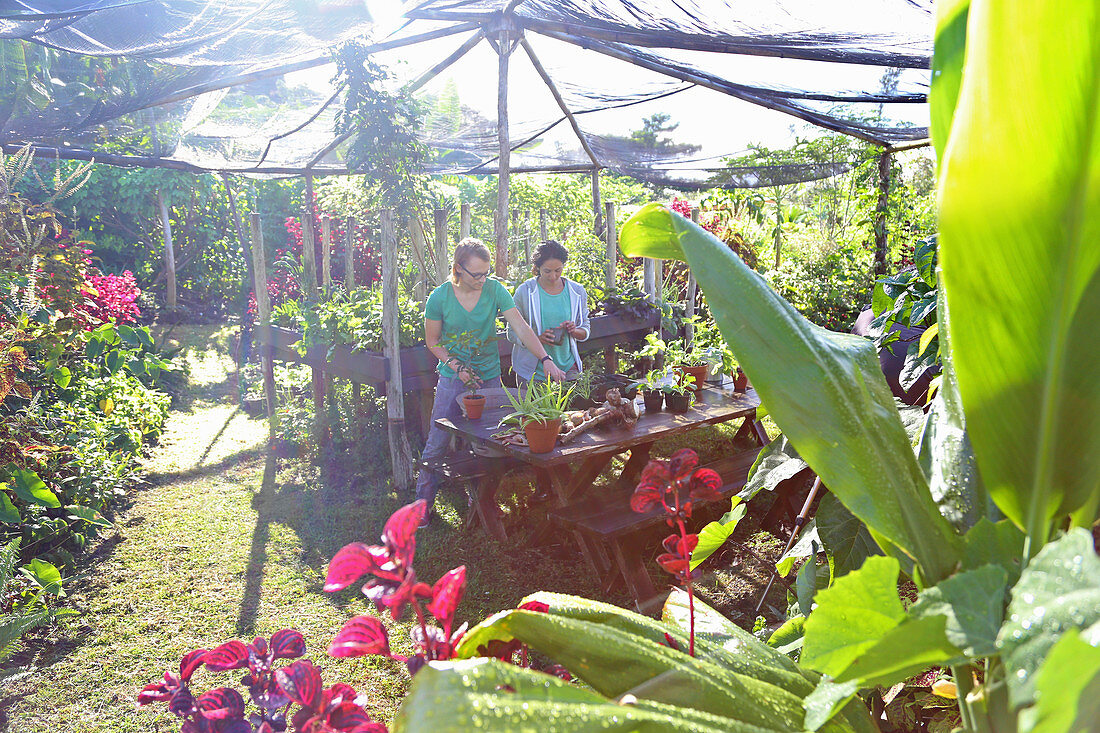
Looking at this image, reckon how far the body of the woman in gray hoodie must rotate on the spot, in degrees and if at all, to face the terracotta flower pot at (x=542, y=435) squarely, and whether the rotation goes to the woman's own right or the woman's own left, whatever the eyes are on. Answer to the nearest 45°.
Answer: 0° — they already face it

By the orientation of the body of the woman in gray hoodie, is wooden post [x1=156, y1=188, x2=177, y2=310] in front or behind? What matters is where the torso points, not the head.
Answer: behind

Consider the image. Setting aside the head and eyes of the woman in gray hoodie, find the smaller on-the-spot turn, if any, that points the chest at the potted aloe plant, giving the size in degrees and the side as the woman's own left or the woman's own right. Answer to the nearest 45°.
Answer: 0° — they already face it

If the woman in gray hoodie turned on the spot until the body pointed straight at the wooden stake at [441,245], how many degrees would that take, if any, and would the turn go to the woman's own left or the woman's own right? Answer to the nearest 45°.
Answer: approximately 135° to the woman's own right

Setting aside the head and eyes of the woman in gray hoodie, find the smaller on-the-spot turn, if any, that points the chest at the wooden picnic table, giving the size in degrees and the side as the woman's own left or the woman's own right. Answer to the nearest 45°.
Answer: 0° — they already face it

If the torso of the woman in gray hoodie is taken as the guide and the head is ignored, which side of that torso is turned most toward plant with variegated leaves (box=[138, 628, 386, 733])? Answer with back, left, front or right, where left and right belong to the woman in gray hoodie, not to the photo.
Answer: front

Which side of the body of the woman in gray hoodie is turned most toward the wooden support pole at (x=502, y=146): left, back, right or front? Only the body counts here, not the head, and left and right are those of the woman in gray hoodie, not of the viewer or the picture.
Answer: back

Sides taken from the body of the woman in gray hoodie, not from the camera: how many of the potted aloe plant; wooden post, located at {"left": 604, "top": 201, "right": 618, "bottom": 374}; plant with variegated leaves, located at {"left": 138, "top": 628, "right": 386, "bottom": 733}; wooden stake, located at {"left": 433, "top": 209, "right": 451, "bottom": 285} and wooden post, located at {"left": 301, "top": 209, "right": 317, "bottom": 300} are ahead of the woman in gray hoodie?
2

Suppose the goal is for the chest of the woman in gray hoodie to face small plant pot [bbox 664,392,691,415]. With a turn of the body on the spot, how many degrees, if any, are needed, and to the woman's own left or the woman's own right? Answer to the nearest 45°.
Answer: approximately 45° to the woman's own left

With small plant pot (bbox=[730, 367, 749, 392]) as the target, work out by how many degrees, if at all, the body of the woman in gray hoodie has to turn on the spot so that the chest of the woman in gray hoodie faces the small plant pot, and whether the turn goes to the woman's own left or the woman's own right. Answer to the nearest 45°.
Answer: approximately 90° to the woman's own left

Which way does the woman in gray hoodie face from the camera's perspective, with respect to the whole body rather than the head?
toward the camera

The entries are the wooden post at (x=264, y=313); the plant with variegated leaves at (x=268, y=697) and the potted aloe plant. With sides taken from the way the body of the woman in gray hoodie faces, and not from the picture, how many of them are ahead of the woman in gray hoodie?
2
